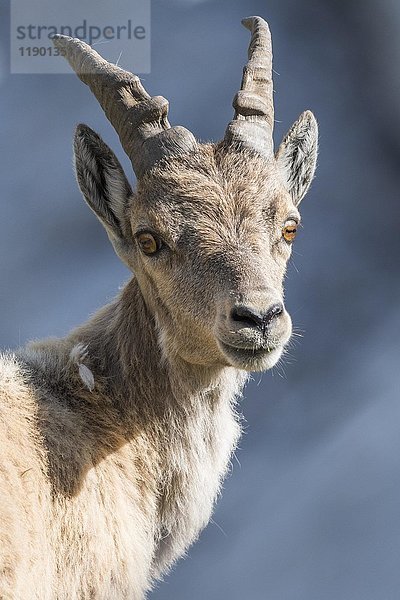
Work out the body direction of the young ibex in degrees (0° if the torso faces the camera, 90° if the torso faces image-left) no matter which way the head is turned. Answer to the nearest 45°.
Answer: approximately 315°
